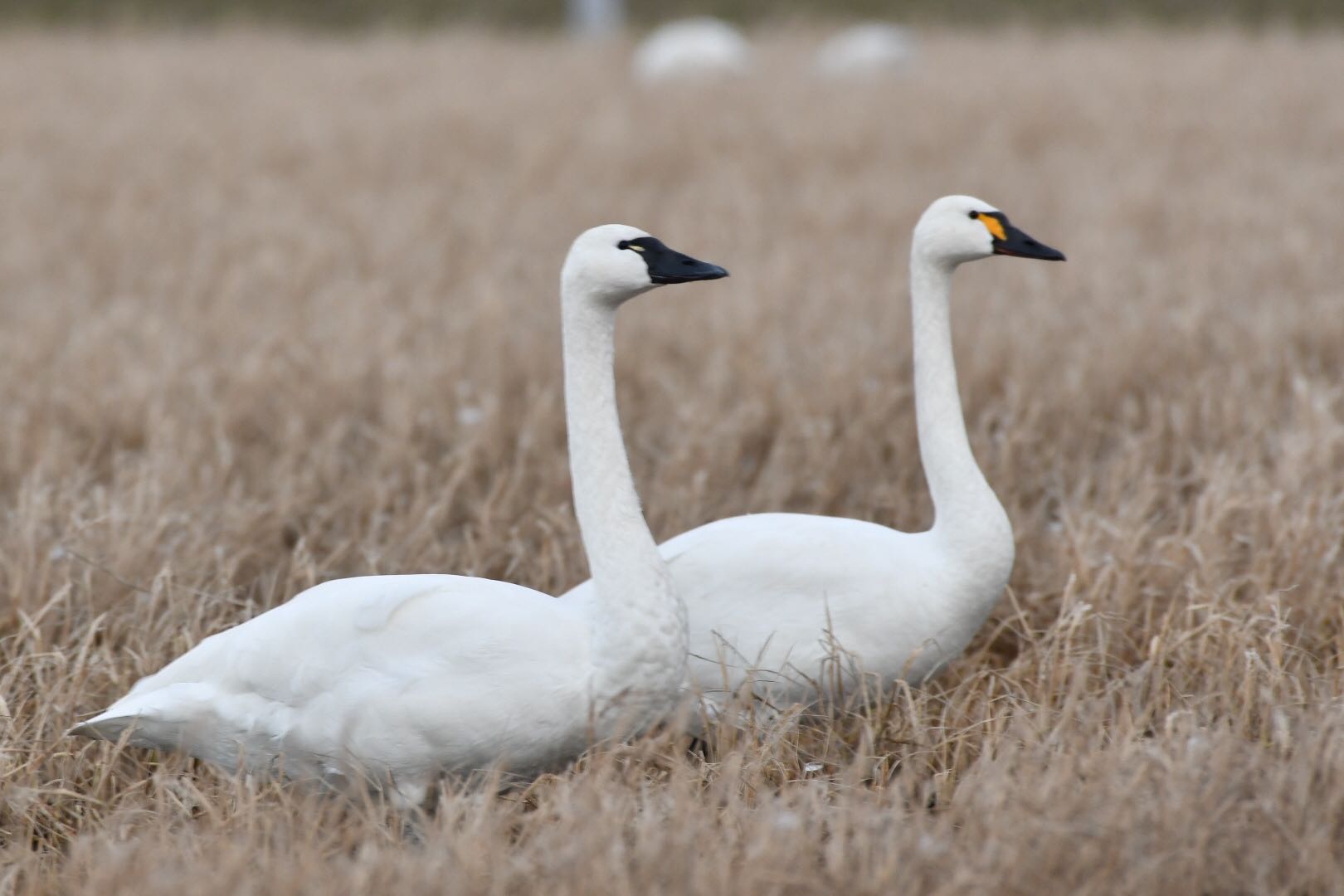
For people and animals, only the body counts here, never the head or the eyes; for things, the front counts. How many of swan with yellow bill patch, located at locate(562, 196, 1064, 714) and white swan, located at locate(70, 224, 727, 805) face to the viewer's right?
2

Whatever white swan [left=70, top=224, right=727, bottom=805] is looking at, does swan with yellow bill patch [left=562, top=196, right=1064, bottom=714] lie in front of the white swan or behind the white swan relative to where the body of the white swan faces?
in front

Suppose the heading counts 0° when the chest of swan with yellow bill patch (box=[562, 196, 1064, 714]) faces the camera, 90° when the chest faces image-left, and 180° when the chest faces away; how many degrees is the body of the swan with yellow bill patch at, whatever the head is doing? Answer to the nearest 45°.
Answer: approximately 270°

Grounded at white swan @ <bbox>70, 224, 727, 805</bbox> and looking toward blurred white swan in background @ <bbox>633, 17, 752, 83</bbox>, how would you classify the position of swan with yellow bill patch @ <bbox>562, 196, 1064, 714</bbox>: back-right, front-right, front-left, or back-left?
front-right

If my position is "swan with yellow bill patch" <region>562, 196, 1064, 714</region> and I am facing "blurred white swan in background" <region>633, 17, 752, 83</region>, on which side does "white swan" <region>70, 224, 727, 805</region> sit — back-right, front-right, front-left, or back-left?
back-left

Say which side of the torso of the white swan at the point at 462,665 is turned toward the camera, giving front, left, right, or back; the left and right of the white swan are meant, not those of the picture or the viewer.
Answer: right

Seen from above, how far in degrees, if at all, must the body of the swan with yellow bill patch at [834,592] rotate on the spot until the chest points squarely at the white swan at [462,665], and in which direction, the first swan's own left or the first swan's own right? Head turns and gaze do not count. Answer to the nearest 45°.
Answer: approximately 135° to the first swan's own right

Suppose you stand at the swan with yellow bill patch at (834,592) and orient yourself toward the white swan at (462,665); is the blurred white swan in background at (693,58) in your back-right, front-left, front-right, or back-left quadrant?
back-right

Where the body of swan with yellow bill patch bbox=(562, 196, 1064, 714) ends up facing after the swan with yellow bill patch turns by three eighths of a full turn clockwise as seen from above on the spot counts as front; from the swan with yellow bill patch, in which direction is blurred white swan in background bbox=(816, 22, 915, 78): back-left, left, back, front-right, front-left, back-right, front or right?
back-right

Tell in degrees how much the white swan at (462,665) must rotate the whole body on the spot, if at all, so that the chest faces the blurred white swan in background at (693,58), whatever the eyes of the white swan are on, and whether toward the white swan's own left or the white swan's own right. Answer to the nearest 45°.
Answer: approximately 90° to the white swan's own left

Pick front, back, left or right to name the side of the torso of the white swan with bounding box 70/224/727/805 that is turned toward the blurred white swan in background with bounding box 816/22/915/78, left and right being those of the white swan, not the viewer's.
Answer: left

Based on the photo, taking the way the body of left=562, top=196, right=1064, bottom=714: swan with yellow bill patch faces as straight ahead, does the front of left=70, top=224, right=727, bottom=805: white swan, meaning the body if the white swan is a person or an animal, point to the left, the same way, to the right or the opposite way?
the same way
